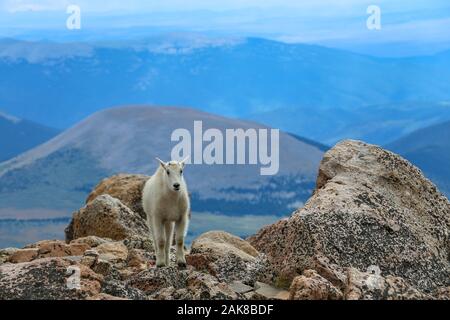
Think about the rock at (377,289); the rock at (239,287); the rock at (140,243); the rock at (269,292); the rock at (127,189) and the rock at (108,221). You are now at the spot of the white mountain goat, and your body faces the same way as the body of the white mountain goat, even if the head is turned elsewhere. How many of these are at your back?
3

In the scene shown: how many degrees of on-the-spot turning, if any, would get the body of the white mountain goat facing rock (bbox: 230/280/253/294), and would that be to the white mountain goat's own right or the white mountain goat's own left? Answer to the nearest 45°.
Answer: approximately 45° to the white mountain goat's own left

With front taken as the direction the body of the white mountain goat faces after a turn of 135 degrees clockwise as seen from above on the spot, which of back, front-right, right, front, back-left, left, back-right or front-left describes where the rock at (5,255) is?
front

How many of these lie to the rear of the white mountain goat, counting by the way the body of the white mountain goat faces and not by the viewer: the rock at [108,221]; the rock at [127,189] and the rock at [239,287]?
2

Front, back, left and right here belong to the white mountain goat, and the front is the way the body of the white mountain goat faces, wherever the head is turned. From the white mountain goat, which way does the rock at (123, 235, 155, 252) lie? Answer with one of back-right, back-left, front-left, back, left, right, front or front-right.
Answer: back

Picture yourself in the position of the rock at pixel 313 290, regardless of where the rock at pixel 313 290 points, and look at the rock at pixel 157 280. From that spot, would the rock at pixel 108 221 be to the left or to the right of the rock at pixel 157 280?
right

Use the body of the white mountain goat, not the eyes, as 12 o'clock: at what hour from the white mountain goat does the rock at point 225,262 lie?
The rock is roughly at 10 o'clock from the white mountain goat.

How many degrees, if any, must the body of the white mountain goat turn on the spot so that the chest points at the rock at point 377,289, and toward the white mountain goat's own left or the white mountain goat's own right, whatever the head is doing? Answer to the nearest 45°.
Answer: approximately 45° to the white mountain goat's own left

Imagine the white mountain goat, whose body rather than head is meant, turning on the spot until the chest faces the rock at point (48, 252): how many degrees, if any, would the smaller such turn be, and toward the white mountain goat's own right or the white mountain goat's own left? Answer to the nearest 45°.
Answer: approximately 135° to the white mountain goat's own right

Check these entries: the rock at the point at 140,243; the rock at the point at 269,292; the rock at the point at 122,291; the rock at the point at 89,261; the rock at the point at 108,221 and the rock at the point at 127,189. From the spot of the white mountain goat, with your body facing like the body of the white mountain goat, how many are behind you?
3

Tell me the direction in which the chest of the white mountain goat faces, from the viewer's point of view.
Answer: toward the camera

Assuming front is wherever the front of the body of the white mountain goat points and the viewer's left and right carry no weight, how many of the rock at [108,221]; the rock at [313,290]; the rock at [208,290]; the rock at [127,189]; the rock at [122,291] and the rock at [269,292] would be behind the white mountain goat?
2

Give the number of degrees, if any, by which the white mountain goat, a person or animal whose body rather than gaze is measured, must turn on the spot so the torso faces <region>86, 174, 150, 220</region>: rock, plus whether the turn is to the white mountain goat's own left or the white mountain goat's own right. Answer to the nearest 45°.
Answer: approximately 180°

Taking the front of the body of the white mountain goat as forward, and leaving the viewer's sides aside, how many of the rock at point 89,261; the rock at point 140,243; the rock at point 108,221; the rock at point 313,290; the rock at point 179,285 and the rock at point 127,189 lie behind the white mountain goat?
3

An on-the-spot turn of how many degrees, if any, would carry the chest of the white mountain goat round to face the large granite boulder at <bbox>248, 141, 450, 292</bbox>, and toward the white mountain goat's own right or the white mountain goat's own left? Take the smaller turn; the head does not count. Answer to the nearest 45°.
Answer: approximately 90° to the white mountain goat's own left
